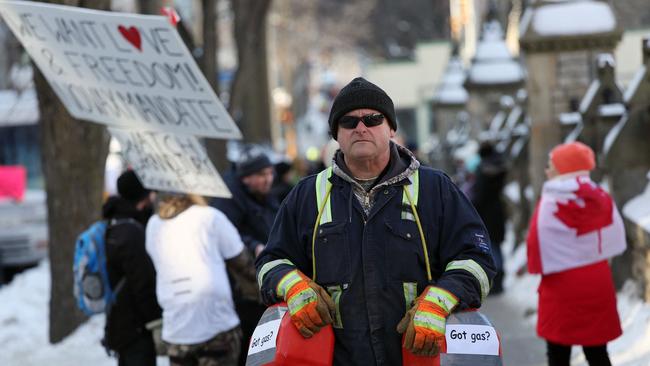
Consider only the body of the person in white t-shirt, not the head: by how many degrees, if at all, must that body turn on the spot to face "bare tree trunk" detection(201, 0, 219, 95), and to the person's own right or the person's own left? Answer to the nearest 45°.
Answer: approximately 45° to the person's own left

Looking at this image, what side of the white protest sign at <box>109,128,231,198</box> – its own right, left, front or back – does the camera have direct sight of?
front

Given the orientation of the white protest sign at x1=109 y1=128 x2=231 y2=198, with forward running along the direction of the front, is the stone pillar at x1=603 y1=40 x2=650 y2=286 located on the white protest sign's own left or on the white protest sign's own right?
on the white protest sign's own left

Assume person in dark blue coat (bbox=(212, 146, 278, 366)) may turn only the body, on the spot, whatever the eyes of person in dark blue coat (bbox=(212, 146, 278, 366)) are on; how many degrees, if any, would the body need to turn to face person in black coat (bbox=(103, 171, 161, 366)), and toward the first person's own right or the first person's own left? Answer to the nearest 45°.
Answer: approximately 90° to the first person's own right

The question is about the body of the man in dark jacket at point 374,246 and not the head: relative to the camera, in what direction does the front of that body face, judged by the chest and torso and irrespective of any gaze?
toward the camera

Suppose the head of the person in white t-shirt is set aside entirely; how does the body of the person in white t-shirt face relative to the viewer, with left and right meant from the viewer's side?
facing away from the viewer and to the right of the viewer

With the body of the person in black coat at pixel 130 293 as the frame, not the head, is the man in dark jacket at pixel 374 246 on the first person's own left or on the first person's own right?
on the first person's own right
